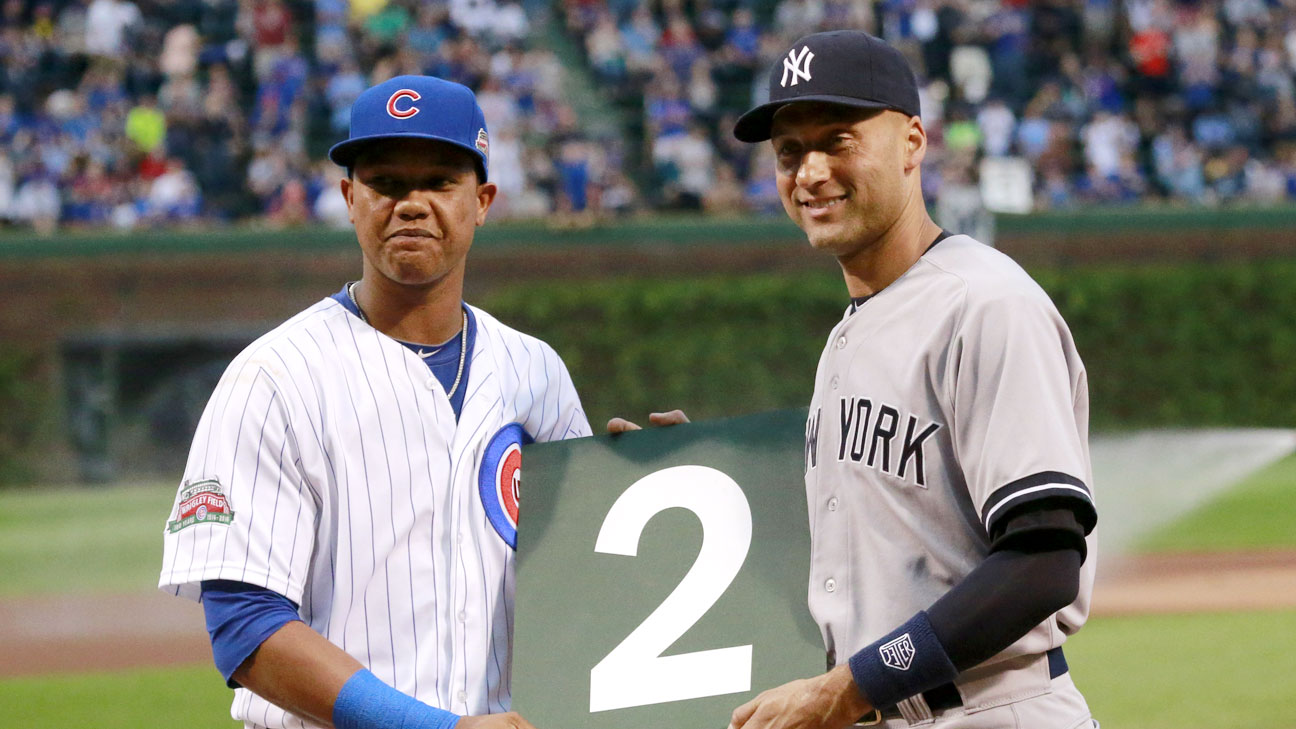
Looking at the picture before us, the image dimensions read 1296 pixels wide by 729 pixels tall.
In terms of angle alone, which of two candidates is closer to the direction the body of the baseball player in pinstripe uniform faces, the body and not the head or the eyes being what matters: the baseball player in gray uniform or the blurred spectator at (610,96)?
the baseball player in gray uniform

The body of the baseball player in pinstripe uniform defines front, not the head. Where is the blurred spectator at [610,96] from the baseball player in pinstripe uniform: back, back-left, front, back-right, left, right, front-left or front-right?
back-left

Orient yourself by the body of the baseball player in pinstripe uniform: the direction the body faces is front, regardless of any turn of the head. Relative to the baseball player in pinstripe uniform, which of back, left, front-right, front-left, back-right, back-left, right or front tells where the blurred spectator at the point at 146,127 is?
back-left

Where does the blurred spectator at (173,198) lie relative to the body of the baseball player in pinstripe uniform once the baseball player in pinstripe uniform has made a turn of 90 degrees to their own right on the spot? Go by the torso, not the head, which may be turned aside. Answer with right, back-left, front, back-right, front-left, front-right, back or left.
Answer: back-right

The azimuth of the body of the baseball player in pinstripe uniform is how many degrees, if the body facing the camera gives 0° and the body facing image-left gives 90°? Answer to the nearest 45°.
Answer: approximately 315°

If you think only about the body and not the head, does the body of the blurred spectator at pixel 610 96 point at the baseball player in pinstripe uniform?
yes

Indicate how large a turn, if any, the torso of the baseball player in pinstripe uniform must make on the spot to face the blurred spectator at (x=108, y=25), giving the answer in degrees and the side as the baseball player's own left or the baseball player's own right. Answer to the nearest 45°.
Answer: approximately 135° to the baseball player's own left

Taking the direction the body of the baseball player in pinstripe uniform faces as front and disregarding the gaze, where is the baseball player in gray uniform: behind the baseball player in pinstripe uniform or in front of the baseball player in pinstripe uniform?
in front
